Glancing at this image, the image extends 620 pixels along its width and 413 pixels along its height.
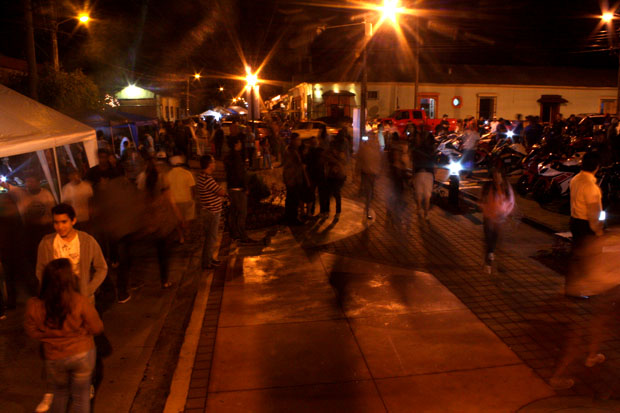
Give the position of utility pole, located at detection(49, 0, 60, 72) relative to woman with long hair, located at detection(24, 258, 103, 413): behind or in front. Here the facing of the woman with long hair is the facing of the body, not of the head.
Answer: in front

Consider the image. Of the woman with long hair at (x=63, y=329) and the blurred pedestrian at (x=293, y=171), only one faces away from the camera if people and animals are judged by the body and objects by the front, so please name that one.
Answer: the woman with long hair

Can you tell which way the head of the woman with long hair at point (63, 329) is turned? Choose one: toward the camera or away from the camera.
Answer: away from the camera

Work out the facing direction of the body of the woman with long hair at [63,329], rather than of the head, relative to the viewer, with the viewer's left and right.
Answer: facing away from the viewer

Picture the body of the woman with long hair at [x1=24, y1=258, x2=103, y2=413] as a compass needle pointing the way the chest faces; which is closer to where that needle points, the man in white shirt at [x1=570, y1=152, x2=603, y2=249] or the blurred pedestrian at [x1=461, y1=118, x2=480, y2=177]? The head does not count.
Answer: the blurred pedestrian

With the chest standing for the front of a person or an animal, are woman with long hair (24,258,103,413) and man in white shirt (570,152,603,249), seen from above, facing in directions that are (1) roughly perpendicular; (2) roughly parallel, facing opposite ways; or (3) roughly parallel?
roughly perpendicular

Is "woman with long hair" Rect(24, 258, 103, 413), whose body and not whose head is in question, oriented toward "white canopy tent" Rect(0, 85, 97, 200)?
yes
